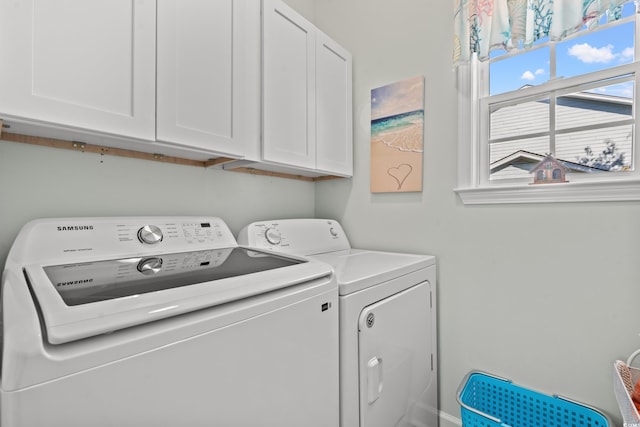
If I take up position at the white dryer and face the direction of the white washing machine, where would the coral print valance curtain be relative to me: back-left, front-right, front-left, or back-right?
back-left

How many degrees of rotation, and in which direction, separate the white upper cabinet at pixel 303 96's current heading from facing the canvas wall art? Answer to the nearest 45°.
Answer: approximately 45° to its left

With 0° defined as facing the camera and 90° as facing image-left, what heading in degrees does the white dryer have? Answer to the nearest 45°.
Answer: approximately 315°

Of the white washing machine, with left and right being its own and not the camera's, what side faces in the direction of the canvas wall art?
left
